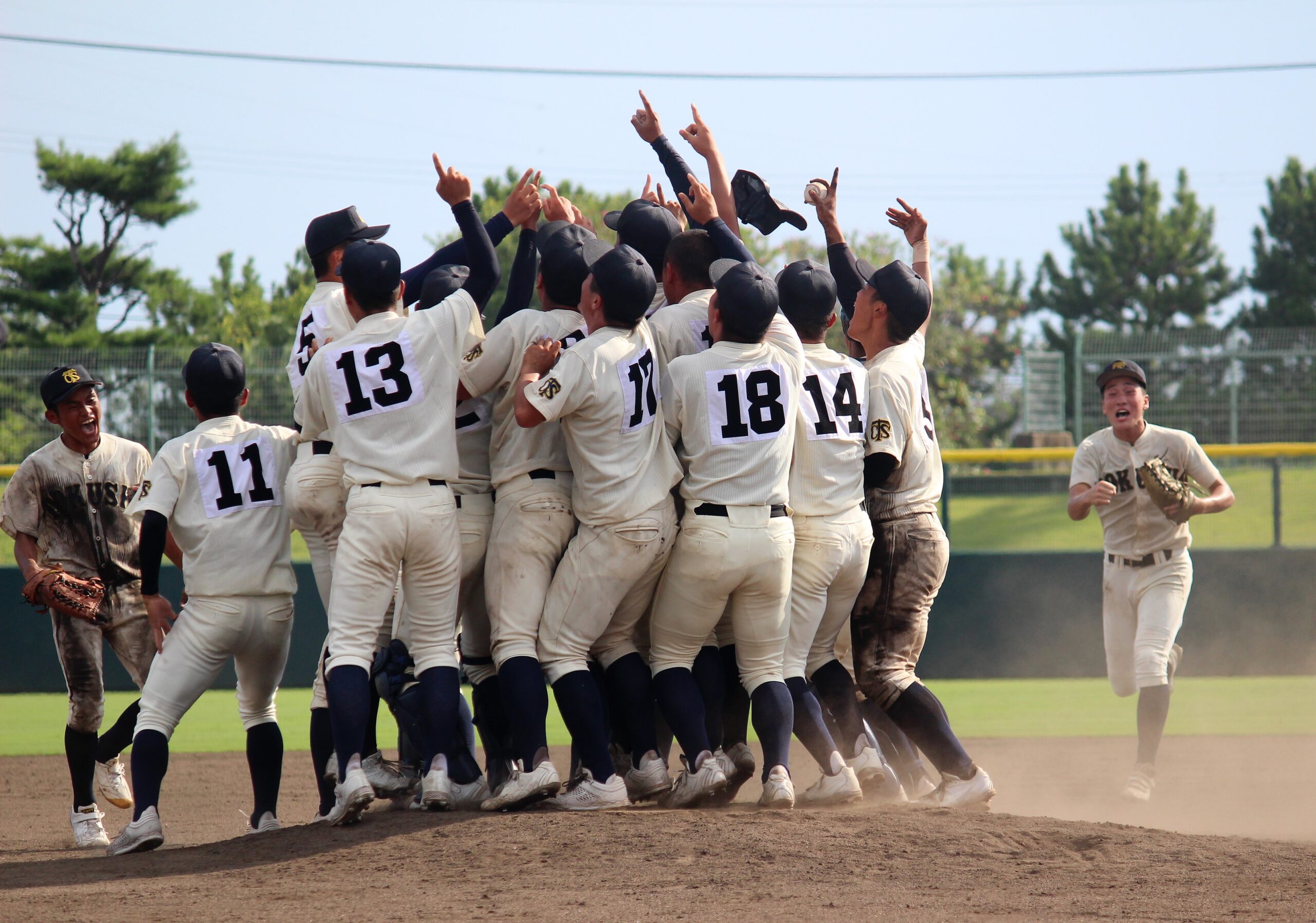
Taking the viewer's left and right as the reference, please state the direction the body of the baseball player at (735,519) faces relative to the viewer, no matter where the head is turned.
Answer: facing away from the viewer

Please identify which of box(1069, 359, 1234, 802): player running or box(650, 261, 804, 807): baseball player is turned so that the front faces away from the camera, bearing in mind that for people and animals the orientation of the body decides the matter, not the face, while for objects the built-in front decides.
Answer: the baseball player

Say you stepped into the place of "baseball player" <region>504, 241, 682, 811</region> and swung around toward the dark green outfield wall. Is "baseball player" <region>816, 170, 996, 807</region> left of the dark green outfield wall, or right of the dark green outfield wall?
right

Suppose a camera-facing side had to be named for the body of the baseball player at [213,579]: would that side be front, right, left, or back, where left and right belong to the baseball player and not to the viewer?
back

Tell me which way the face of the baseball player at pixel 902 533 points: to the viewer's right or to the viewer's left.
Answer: to the viewer's left

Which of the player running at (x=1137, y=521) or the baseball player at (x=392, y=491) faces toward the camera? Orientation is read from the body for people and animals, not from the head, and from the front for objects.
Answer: the player running

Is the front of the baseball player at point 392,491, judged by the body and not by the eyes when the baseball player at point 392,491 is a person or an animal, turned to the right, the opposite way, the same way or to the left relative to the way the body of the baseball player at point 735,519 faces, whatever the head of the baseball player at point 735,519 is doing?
the same way

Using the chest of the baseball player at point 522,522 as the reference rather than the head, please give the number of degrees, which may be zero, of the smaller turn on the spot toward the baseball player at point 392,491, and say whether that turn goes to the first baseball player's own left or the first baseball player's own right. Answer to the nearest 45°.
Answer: approximately 45° to the first baseball player's own left

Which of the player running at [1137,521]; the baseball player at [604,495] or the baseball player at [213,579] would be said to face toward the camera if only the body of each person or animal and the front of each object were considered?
the player running

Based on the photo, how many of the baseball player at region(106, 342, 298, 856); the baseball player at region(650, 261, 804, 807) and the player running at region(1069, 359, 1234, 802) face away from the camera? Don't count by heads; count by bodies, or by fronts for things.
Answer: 2

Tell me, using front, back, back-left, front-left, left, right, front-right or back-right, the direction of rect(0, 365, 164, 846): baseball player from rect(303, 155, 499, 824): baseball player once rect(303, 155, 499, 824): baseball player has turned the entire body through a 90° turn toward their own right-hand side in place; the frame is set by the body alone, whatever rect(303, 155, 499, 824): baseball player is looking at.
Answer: back-left

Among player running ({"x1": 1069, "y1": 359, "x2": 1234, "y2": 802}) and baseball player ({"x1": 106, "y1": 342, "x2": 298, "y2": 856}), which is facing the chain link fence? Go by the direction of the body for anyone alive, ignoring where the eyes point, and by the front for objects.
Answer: the baseball player

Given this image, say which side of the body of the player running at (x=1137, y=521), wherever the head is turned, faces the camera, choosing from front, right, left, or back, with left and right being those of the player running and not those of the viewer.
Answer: front

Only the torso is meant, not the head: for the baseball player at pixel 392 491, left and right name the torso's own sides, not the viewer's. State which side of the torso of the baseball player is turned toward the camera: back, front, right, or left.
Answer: back

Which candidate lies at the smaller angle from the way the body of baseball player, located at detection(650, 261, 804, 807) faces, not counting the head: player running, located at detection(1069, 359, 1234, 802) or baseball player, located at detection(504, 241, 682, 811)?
the player running

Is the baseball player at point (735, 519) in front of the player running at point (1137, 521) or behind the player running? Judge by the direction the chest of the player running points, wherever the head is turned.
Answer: in front

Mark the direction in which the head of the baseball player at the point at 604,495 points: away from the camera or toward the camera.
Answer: away from the camera

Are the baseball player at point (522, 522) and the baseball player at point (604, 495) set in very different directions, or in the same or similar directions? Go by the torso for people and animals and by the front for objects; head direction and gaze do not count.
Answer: same or similar directions

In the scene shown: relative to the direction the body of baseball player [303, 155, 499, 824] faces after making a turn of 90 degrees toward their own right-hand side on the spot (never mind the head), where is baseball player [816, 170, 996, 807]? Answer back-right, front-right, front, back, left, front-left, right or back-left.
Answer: front

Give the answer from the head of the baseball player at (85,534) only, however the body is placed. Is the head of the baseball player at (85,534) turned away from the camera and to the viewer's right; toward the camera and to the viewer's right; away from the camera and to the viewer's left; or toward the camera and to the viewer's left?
toward the camera and to the viewer's right

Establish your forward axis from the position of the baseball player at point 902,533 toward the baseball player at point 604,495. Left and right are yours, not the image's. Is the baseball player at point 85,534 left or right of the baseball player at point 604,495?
right
